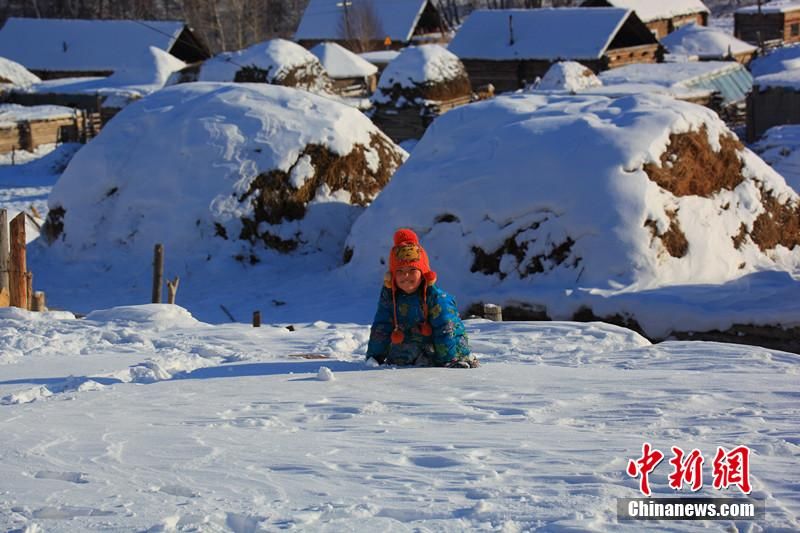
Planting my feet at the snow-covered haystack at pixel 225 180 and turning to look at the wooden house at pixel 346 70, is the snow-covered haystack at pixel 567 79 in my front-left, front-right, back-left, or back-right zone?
front-right

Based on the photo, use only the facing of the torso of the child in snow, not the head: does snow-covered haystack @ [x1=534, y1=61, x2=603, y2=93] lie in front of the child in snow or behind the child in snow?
behind

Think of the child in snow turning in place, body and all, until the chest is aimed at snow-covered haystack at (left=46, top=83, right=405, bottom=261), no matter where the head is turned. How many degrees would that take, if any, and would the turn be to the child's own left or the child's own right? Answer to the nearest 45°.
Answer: approximately 180°

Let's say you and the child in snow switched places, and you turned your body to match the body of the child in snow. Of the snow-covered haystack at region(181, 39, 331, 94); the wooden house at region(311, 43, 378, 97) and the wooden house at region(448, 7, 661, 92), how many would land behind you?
3

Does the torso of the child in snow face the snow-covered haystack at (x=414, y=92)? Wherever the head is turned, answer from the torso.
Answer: no

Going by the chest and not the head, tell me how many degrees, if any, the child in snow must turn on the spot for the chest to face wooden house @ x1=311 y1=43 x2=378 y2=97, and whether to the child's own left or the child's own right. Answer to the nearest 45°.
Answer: approximately 180°

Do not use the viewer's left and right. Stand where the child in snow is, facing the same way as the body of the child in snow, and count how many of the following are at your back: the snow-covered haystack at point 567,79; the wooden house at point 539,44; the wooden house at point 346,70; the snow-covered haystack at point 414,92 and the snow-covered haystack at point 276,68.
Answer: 5

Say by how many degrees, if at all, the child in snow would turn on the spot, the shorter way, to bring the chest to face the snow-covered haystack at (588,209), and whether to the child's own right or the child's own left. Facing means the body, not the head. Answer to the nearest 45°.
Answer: approximately 180°

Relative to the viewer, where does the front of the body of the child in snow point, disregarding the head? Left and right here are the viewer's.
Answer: facing the viewer

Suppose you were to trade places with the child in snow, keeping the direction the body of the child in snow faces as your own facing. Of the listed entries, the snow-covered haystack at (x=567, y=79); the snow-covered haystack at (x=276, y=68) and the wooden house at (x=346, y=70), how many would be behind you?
3

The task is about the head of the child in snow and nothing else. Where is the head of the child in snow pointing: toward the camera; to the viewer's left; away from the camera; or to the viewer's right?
toward the camera

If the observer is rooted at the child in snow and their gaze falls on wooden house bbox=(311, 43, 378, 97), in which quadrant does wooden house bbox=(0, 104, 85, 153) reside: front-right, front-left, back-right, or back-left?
front-left

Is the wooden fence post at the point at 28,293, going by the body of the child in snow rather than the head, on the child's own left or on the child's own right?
on the child's own right

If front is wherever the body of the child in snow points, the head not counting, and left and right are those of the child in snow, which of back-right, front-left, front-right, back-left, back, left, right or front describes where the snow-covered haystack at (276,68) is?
back

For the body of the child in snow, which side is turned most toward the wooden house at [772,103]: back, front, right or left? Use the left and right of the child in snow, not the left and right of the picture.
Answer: back

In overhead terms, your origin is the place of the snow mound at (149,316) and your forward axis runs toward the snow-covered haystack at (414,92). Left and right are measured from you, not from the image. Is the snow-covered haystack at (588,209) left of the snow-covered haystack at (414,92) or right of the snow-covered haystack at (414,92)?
right

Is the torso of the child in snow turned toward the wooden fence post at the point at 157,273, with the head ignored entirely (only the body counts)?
no

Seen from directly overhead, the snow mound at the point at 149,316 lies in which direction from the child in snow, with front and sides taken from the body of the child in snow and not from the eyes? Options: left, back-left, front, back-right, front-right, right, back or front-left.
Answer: back-right
